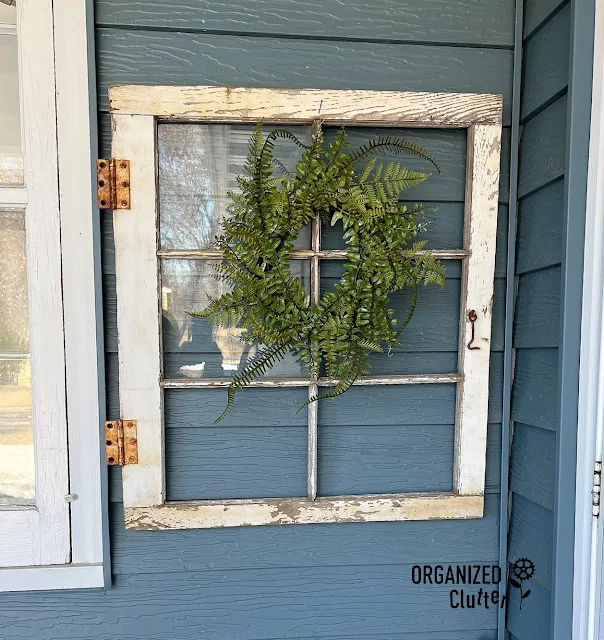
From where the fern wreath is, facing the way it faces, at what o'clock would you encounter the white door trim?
The white door trim is roughly at 9 o'clock from the fern wreath.

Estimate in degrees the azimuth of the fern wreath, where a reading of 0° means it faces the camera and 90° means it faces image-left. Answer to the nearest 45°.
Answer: approximately 0°
